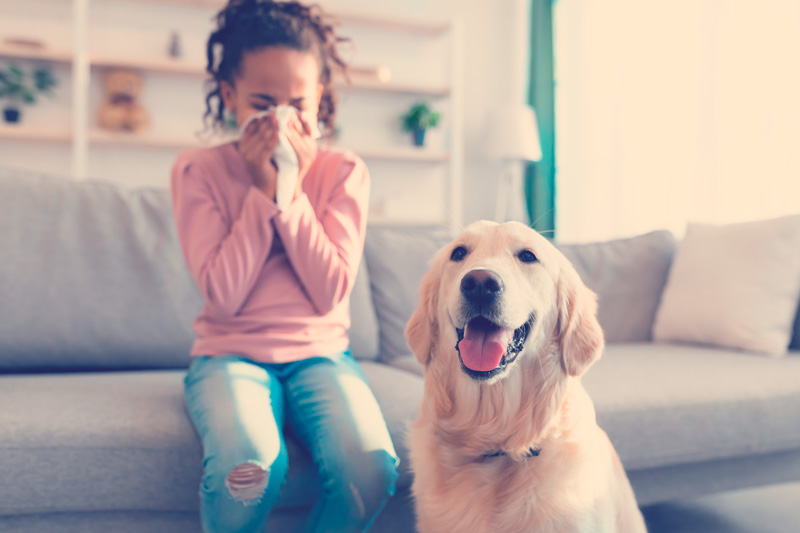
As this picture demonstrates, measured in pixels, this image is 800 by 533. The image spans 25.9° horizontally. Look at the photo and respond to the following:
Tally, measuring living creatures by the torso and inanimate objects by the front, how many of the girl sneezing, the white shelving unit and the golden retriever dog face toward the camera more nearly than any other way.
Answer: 3

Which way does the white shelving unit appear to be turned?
toward the camera

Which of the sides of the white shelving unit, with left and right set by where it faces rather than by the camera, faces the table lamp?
left

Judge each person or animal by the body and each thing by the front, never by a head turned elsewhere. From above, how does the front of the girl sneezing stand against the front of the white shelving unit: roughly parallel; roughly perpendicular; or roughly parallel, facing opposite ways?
roughly parallel

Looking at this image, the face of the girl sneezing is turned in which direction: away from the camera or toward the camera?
toward the camera

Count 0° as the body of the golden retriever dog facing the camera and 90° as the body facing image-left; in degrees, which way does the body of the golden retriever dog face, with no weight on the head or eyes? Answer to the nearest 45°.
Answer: approximately 0°

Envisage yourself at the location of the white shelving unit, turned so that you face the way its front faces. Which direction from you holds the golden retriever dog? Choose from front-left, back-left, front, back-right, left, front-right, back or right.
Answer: front

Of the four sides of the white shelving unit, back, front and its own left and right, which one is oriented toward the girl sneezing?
front

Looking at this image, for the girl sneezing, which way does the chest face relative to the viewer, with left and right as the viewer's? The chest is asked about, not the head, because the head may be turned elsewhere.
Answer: facing the viewer

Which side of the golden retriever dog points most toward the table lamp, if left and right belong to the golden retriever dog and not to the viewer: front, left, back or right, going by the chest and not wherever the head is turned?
back

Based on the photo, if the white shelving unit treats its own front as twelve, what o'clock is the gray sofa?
The gray sofa is roughly at 12 o'clock from the white shelving unit.
